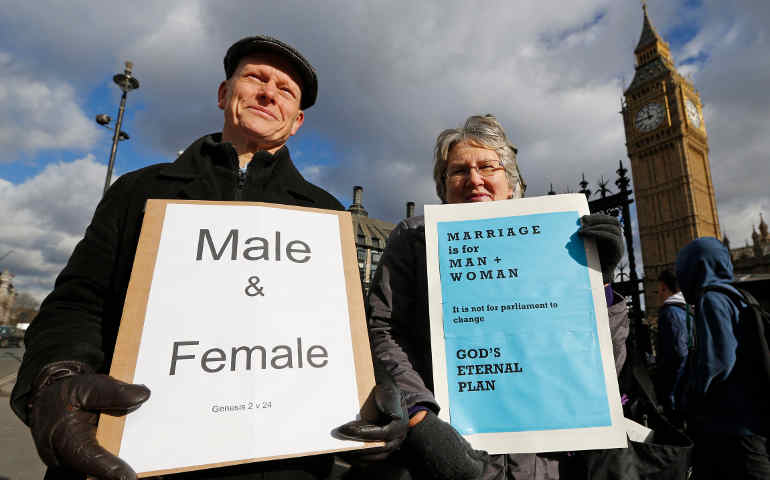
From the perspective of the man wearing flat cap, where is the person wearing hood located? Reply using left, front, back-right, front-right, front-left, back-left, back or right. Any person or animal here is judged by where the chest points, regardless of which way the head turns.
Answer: left

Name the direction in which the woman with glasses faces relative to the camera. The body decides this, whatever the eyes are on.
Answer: toward the camera

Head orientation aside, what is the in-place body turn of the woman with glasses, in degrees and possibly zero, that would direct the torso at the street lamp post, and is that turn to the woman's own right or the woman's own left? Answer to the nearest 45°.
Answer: approximately 135° to the woman's own right

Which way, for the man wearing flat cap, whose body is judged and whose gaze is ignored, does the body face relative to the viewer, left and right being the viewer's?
facing the viewer

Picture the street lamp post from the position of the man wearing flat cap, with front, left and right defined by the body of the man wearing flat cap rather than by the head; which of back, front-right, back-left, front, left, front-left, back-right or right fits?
back

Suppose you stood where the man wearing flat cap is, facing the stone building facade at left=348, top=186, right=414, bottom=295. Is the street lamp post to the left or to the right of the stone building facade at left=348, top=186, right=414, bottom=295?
left

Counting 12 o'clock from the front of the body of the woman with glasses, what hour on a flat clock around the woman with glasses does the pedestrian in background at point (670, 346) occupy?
The pedestrian in background is roughly at 7 o'clock from the woman with glasses.

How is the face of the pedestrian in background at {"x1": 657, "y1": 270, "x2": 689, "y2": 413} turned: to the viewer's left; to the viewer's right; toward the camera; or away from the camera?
to the viewer's left

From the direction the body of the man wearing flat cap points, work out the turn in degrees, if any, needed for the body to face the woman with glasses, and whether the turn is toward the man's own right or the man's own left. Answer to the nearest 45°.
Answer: approximately 90° to the man's own left

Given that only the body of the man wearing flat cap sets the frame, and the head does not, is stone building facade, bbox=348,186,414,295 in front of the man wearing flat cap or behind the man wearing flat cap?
behind

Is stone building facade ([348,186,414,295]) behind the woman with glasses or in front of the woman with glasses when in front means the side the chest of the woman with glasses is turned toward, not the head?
behind

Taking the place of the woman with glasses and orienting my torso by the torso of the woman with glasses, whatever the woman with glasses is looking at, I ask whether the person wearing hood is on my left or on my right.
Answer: on my left

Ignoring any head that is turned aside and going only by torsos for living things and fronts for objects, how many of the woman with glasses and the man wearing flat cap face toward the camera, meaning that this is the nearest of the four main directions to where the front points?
2

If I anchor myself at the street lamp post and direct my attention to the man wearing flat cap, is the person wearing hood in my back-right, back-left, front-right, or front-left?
front-left
